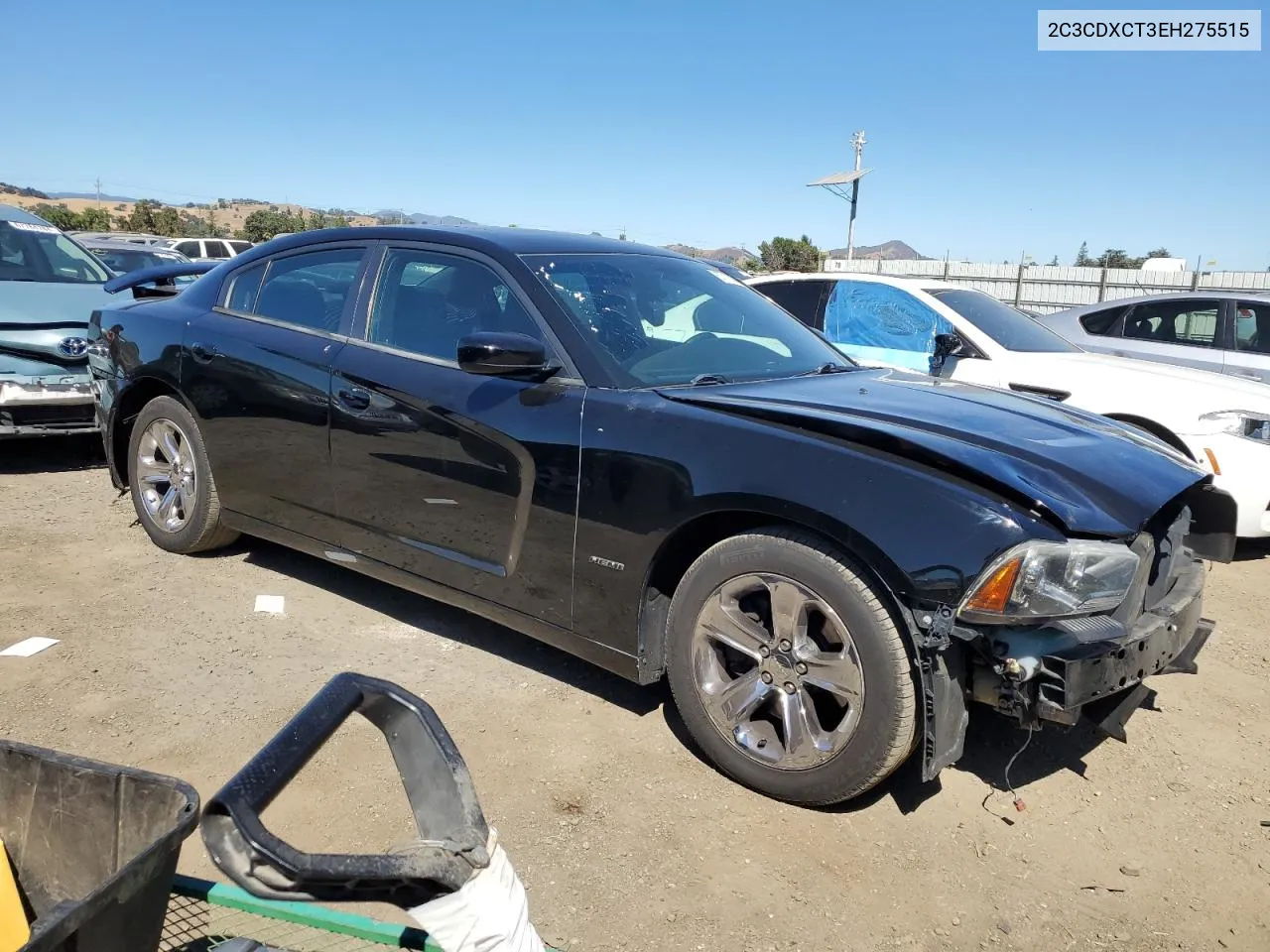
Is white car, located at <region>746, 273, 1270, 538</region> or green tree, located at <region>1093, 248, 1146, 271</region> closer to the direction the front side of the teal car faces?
the white car

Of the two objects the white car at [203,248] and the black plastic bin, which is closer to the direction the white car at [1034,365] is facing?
the black plastic bin

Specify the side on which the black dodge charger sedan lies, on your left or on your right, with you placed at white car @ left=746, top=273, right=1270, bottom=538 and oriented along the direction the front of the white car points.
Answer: on your right

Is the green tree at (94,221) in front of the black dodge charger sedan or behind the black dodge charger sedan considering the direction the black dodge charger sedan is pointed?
behind

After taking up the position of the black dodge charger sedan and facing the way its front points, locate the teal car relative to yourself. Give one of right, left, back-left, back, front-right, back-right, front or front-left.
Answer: back

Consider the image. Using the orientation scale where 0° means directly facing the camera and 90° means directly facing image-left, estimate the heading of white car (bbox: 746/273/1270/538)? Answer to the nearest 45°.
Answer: approximately 315°

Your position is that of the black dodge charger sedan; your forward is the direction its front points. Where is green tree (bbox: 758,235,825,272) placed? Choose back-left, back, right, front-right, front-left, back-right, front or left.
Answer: back-left

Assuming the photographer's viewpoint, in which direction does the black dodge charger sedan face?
facing the viewer and to the right of the viewer

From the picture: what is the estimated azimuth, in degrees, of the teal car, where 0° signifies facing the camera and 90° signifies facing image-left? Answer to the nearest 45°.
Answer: approximately 315°

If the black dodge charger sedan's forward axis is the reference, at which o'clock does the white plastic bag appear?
The white plastic bag is roughly at 2 o'clock from the black dodge charger sedan.

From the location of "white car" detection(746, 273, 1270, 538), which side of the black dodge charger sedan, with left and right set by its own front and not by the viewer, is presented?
left
